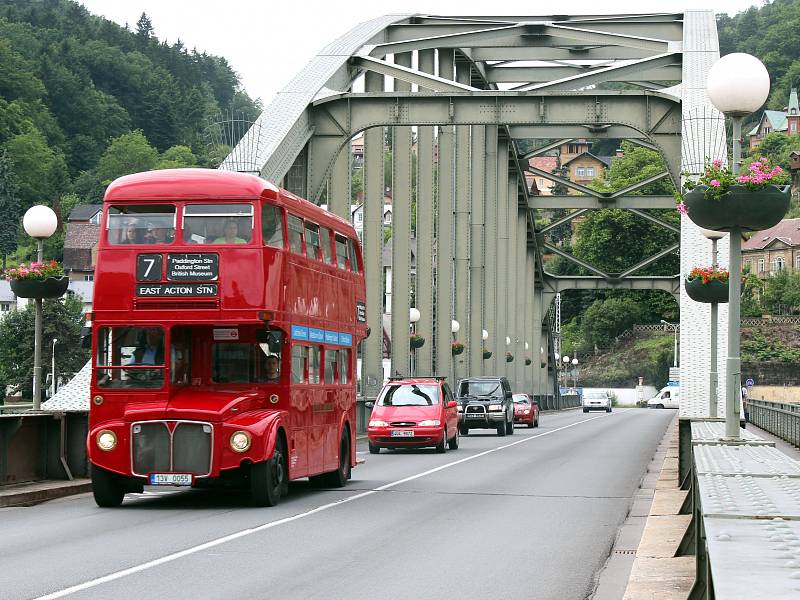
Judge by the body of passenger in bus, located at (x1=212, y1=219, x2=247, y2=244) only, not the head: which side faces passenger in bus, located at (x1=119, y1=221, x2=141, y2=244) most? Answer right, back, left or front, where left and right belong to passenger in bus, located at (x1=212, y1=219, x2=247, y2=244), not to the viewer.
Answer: right

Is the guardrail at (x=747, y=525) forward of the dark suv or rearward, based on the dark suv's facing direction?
forward

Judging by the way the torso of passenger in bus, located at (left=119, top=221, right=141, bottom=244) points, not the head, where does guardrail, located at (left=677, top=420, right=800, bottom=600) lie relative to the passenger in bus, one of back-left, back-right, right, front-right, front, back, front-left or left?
front

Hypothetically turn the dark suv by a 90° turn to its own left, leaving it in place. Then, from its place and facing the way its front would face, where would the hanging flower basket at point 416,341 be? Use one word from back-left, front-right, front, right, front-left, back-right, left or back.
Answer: back

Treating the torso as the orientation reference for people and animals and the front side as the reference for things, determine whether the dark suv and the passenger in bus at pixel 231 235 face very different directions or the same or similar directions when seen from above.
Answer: same or similar directions

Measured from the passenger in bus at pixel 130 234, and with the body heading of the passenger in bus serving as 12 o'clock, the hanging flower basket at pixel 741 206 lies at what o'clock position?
The hanging flower basket is roughly at 10 o'clock from the passenger in bus.

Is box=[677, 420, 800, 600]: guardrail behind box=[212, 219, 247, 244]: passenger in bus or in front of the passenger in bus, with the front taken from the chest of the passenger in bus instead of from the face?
in front

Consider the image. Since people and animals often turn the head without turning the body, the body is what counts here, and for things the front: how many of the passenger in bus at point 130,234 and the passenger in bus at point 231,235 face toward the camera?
2

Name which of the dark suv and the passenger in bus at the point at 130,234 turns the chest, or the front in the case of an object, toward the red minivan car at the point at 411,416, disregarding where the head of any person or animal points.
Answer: the dark suv

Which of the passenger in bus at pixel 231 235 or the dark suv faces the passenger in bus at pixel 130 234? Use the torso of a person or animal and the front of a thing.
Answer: the dark suv

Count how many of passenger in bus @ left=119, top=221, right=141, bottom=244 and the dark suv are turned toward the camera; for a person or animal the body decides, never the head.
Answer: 2

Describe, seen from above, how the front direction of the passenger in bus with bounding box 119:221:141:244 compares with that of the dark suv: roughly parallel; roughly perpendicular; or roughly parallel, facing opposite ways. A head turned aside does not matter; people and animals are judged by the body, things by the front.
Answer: roughly parallel

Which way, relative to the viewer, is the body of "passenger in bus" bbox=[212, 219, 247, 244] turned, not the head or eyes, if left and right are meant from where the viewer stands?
facing the viewer
